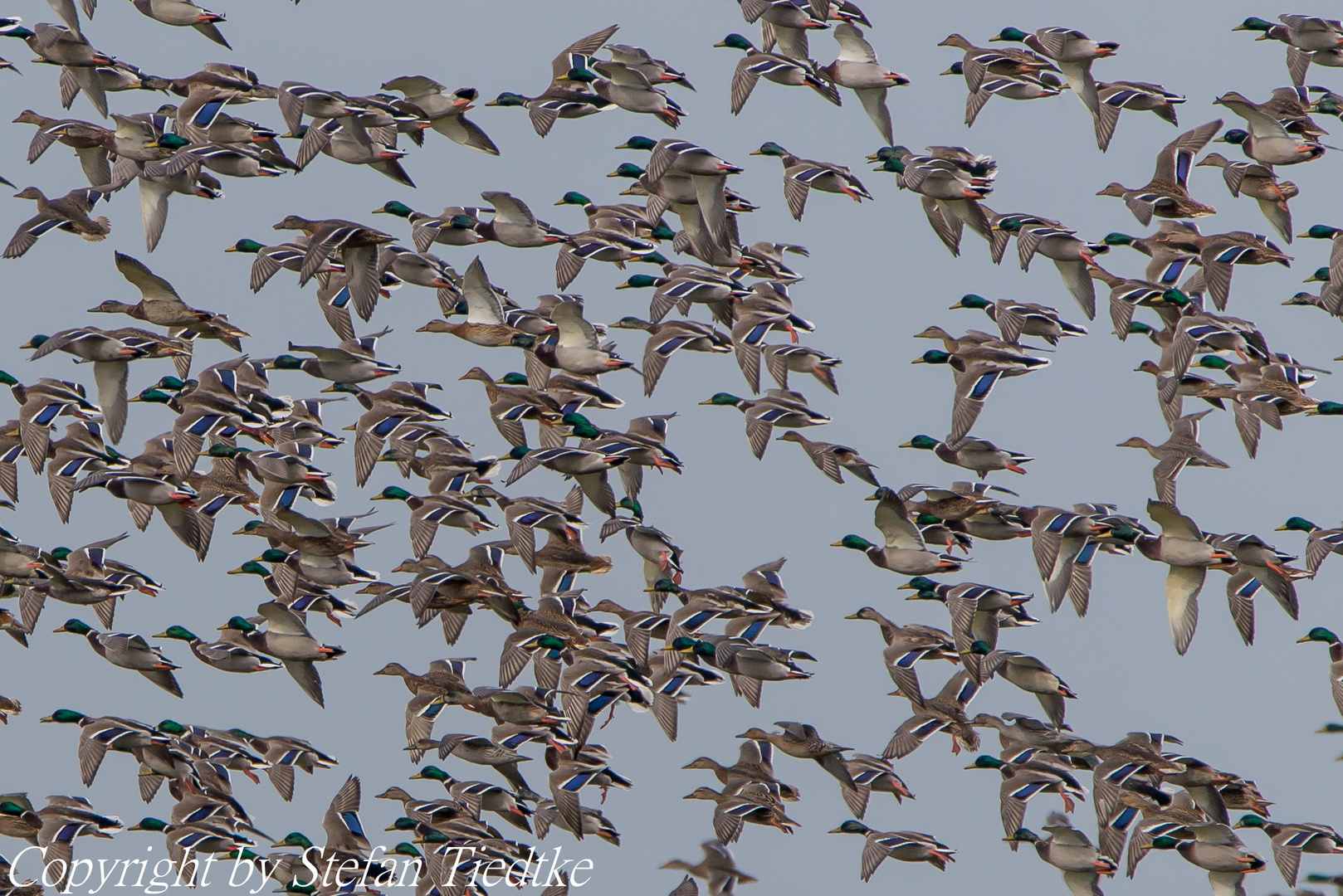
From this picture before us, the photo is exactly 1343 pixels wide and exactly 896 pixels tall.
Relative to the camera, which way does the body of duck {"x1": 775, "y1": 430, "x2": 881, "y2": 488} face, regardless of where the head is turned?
to the viewer's left

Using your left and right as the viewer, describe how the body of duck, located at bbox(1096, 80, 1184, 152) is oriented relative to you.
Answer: facing to the left of the viewer

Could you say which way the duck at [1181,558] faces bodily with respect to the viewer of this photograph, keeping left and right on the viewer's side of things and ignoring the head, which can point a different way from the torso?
facing to the left of the viewer

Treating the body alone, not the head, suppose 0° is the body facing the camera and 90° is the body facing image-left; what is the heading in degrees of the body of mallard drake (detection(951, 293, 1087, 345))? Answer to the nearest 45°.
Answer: approximately 90°

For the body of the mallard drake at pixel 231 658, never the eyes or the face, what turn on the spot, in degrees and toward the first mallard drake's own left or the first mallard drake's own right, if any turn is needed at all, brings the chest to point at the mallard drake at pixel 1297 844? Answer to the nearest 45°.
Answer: approximately 180°

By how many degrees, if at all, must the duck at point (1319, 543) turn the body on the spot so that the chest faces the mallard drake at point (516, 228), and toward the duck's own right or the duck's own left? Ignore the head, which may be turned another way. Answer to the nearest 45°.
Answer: approximately 45° to the duck's own left

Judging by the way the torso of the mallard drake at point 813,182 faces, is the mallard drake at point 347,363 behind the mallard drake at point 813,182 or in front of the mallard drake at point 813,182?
in front

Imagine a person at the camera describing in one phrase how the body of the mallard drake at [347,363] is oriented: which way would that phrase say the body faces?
to the viewer's left

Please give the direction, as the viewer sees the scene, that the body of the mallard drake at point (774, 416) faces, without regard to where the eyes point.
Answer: to the viewer's left

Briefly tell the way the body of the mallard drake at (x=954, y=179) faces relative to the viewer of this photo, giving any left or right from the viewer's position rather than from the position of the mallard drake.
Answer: facing to the left of the viewer

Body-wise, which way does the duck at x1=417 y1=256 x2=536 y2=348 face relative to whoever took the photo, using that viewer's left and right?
facing to the left of the viewer

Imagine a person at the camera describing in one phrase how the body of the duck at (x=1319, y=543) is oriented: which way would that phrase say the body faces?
to the viewer's left

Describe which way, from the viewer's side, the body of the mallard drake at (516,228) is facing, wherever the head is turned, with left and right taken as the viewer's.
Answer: facing to the left of the viewer

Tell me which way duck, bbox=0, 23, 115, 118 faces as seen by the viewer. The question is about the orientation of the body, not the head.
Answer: to the viewer's left

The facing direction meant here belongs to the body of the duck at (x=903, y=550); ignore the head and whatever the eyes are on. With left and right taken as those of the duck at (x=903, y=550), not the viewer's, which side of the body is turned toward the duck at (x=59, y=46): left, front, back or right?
front

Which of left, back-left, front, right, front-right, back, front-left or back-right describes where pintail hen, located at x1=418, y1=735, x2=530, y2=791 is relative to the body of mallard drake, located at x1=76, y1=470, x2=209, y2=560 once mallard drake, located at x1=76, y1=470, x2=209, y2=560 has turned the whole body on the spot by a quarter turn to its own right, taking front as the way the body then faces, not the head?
right

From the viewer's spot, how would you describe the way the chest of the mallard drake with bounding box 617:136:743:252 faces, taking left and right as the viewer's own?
facing to the left of the viewer
